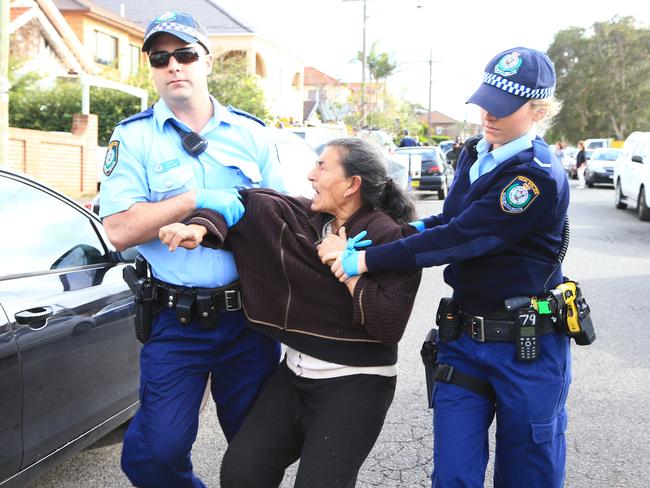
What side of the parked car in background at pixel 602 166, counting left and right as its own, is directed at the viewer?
front

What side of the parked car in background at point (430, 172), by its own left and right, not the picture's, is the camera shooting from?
back

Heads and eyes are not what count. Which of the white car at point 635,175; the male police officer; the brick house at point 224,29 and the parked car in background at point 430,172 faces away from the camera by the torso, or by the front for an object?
the parked car in background

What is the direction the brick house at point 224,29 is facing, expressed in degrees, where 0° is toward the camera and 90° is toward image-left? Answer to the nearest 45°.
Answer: approximately 315°
